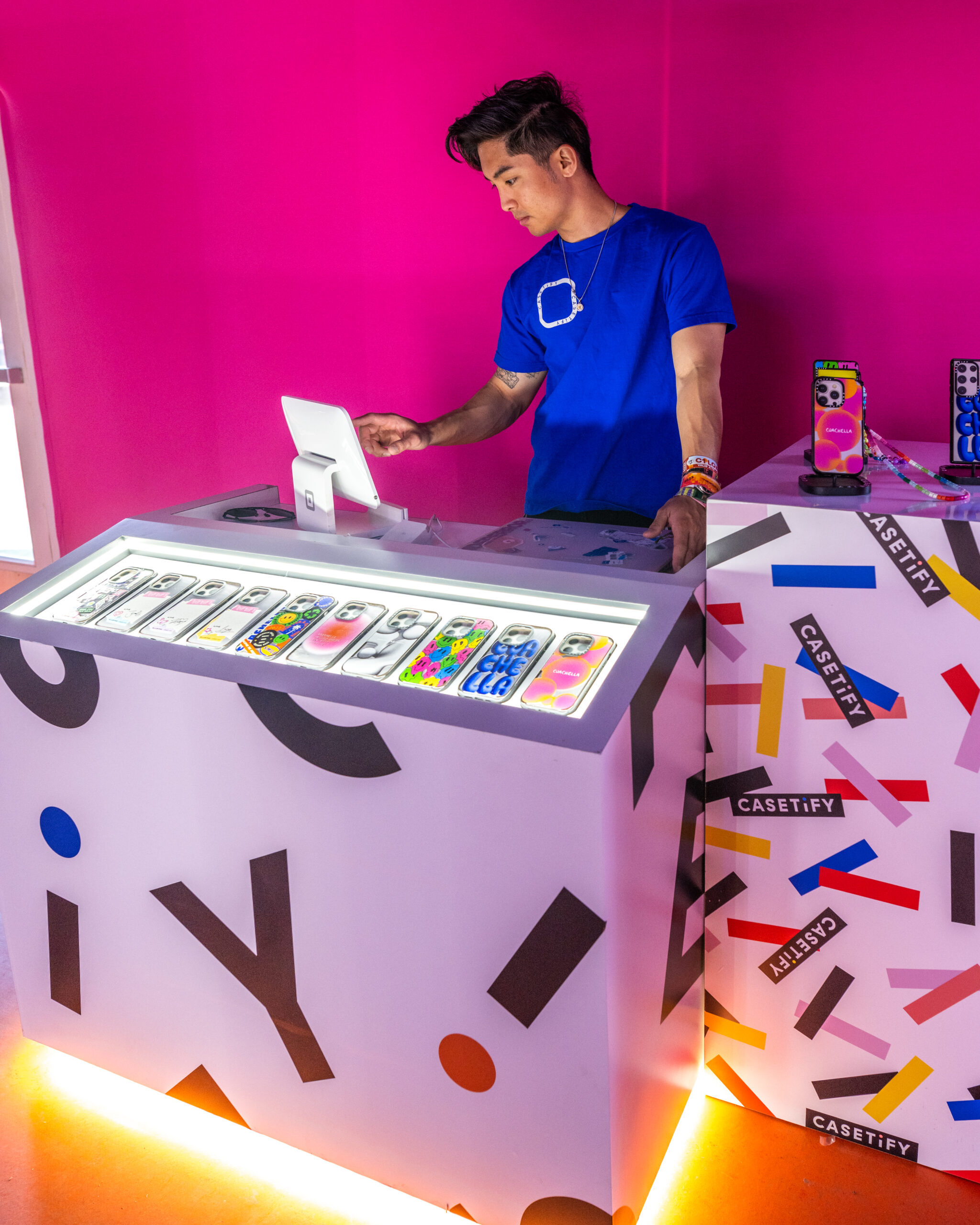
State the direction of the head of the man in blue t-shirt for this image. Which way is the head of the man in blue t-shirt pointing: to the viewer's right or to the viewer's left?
to the viewer's left

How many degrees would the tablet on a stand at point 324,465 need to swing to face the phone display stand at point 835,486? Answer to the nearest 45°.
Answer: approximately 90° to its right

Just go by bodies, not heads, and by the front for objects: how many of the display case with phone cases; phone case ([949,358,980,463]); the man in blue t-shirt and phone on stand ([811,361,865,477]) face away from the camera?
2

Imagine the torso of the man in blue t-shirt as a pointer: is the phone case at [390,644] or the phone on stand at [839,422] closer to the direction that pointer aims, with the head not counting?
the phone case

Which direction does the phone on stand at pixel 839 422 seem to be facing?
away from the camera

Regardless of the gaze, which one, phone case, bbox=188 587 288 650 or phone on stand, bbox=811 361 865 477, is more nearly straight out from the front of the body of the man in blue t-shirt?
the phone case

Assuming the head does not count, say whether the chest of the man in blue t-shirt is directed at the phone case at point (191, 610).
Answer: yes

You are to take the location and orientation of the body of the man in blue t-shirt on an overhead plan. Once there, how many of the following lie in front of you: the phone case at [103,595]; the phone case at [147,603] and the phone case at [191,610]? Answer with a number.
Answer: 3

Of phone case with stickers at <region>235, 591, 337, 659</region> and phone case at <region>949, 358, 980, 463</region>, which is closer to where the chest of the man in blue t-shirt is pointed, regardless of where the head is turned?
the phone case with stickers

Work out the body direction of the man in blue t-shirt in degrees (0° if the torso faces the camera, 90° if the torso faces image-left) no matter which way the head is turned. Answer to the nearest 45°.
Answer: approximately 45°

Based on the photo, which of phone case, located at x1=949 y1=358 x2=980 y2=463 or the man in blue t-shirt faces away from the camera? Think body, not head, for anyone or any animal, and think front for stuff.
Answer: the phone case
